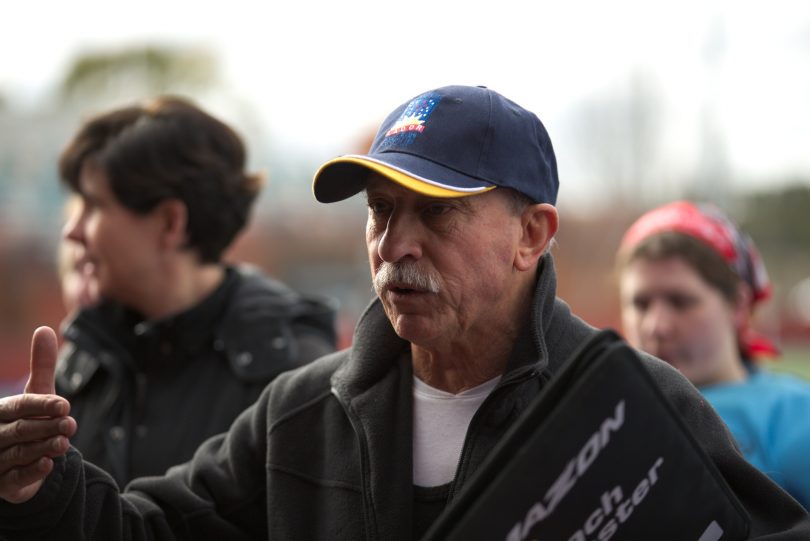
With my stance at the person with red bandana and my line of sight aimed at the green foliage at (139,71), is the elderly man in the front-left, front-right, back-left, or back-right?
back-left

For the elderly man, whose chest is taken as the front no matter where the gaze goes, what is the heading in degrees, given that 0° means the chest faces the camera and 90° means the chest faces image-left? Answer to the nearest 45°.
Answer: approximately 45°

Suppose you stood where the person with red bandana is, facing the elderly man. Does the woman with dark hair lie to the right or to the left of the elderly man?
right

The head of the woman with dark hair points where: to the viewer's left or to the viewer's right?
to the viewer's left

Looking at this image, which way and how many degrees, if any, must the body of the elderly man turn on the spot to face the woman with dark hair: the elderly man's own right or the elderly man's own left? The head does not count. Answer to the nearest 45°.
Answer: approximately 90° to the elderly man's own right

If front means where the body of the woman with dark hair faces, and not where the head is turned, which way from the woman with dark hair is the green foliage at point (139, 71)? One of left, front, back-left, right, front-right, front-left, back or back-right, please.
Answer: back-right

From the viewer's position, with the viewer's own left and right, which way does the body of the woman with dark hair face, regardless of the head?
facing the viewer and to the left of the viewer

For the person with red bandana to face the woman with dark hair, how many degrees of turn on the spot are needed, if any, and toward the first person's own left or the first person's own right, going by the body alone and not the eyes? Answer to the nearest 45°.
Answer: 0° — they already face them

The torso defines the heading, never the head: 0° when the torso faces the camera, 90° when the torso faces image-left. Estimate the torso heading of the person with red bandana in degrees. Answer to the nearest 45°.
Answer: approximately 45°

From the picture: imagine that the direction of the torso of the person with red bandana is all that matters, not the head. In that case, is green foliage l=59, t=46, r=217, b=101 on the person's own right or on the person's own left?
on the person's own right
